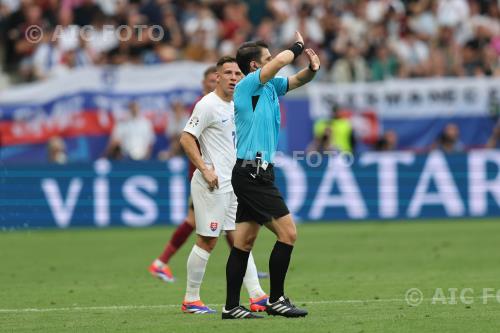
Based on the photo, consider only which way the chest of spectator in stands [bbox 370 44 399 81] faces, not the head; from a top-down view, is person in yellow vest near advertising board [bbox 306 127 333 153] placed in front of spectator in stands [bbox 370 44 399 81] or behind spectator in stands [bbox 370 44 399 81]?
in front

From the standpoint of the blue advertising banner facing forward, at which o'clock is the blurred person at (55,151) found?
The blurred person is roughly at 3 o'clock from the blue advertising banner.

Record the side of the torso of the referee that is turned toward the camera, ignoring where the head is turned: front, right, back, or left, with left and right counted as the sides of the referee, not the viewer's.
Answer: right

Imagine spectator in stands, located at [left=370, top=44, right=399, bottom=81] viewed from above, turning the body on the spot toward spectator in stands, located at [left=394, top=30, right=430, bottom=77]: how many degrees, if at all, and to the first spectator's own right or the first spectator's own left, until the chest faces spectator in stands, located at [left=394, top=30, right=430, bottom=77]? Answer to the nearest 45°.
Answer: approximately 135° to the first spectator's own left

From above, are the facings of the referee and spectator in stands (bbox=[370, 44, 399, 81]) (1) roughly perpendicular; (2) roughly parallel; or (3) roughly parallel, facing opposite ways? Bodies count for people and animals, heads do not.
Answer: roughly perpendicular

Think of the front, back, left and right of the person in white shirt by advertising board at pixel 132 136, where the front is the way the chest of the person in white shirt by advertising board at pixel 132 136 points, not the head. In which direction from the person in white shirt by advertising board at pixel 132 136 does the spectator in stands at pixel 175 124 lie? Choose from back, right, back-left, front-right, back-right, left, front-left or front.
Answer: left

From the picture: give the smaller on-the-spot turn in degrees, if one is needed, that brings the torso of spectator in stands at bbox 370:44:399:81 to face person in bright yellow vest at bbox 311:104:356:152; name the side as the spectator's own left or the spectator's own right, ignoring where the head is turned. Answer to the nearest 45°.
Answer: approximately 45° to the spectator's own right

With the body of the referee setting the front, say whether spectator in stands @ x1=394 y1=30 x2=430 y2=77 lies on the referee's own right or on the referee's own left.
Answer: on the referee's own left

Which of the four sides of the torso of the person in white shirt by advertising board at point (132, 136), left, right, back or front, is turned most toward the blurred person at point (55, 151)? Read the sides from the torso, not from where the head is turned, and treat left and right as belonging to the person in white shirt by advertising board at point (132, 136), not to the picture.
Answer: right
